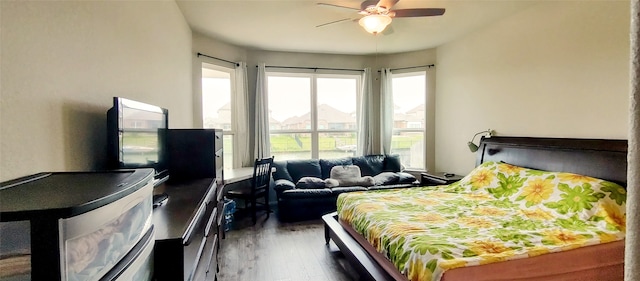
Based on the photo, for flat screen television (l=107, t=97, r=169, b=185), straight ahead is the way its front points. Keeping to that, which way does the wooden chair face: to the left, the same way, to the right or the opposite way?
the opposite way

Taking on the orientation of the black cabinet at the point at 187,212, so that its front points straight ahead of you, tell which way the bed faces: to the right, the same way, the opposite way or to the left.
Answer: the opposite way

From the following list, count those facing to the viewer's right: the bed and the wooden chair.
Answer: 0

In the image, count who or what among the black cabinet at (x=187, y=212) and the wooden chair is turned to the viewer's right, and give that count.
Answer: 1

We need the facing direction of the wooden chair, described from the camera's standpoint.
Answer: facing away from the viewer and to the left of the viewer

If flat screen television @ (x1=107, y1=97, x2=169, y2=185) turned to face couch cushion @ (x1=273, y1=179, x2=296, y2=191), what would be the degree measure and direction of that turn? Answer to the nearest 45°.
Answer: approximately 90° to its left

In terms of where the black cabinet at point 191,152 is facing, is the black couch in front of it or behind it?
in front

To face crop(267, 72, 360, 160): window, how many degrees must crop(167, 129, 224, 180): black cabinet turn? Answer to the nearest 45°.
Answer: approximately 45° to its left

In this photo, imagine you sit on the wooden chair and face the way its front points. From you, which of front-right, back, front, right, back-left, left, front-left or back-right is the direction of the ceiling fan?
back

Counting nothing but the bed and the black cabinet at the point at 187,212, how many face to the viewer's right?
1

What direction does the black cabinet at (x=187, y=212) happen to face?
to the viewer's right

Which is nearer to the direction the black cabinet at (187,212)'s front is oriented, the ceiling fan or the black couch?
the ceiling fan

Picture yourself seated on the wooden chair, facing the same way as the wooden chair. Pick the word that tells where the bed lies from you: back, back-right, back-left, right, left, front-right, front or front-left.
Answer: back

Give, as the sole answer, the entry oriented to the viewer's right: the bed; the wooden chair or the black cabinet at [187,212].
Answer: the black cabinet

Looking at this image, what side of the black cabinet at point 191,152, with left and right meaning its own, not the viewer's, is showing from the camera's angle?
right

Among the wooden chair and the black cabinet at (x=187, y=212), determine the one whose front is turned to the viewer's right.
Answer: the black cabinet

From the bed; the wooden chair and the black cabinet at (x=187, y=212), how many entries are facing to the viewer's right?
1
